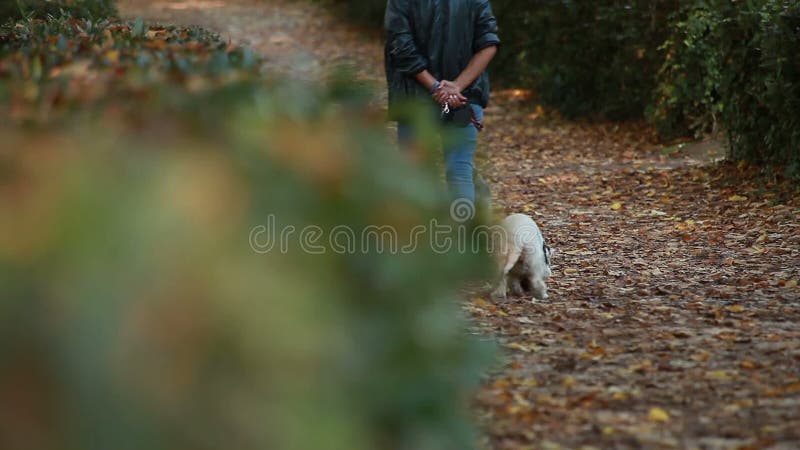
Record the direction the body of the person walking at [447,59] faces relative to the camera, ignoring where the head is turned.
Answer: away from the camera

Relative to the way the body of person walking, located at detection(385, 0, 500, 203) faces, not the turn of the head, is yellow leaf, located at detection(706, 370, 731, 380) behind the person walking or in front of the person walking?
behind

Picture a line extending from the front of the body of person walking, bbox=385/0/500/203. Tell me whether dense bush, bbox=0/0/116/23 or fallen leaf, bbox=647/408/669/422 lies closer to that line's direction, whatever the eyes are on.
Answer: the dense bush

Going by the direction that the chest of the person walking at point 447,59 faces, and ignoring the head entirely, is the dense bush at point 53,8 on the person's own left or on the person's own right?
on the person's own left
